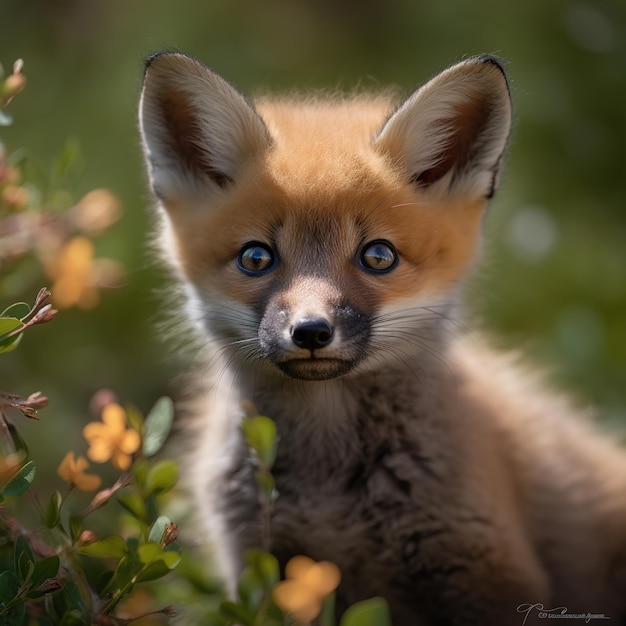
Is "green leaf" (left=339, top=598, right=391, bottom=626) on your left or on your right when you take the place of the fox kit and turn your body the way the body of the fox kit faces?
on your left

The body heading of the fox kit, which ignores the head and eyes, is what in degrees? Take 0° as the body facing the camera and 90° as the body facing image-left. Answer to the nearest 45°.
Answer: approximately 45°

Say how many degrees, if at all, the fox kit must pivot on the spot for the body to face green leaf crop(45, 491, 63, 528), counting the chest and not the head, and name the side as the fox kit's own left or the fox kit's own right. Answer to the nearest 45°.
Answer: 0° — it already faces it

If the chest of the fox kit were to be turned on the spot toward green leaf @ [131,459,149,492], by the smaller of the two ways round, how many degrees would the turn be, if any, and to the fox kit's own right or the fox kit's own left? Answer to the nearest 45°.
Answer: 0° — it already faces it

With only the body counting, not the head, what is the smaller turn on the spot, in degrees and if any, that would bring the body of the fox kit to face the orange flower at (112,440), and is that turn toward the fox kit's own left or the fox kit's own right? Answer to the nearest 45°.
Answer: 0° — it already faces it
